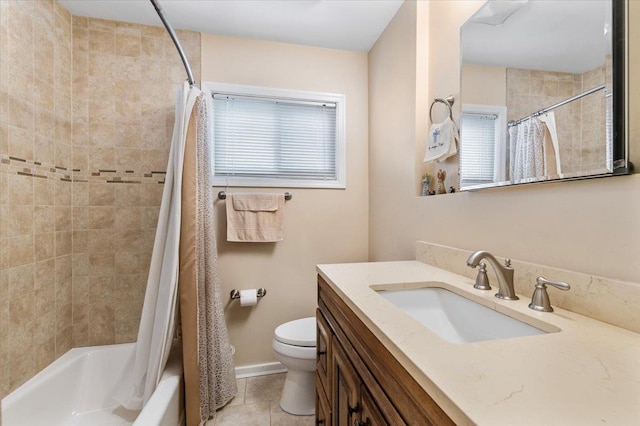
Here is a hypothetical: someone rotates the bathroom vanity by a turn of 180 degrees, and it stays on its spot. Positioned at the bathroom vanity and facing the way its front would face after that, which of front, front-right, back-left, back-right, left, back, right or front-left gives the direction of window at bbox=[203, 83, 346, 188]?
left

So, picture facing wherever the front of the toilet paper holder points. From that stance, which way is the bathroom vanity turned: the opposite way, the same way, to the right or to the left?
to the right

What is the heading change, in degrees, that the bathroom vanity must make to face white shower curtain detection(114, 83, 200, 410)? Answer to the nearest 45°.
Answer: approximately 45° to its right

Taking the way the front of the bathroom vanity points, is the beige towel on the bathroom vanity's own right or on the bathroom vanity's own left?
on the bathroom vanity's own right

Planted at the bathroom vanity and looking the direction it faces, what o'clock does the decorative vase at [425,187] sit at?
The decorative vase is roughly at 4 o'clock from the bathroom vanity.

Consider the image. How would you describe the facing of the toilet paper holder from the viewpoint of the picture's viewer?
facing the viewer

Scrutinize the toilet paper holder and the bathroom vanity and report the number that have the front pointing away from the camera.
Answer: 0

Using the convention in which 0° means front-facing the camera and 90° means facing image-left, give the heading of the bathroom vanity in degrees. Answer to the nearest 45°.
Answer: approximately 45°
